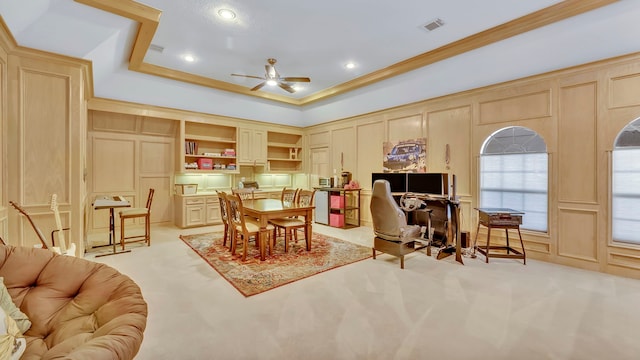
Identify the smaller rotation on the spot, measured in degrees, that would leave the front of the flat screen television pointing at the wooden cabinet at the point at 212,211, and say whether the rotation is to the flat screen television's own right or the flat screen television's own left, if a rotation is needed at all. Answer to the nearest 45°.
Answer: approximately 45° to the flat screen television's own right

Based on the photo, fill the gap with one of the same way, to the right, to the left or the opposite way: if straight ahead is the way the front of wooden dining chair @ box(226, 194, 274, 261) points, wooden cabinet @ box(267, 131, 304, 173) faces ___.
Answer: to the right

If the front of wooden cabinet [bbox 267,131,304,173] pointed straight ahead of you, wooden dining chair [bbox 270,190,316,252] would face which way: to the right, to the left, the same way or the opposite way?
to the right

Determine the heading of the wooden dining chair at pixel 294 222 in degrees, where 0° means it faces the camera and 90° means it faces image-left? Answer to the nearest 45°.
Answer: approximately 45°

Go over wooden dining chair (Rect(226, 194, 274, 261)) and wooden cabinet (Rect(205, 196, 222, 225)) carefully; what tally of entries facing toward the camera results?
1

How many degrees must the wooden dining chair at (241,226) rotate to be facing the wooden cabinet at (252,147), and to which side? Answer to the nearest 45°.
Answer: approximately 45° to its left

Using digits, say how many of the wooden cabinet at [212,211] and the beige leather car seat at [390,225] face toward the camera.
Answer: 1

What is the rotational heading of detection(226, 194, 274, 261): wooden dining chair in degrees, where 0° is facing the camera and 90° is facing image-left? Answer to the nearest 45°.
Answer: approximately 225°

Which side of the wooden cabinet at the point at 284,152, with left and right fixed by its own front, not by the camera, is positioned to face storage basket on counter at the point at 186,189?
right
